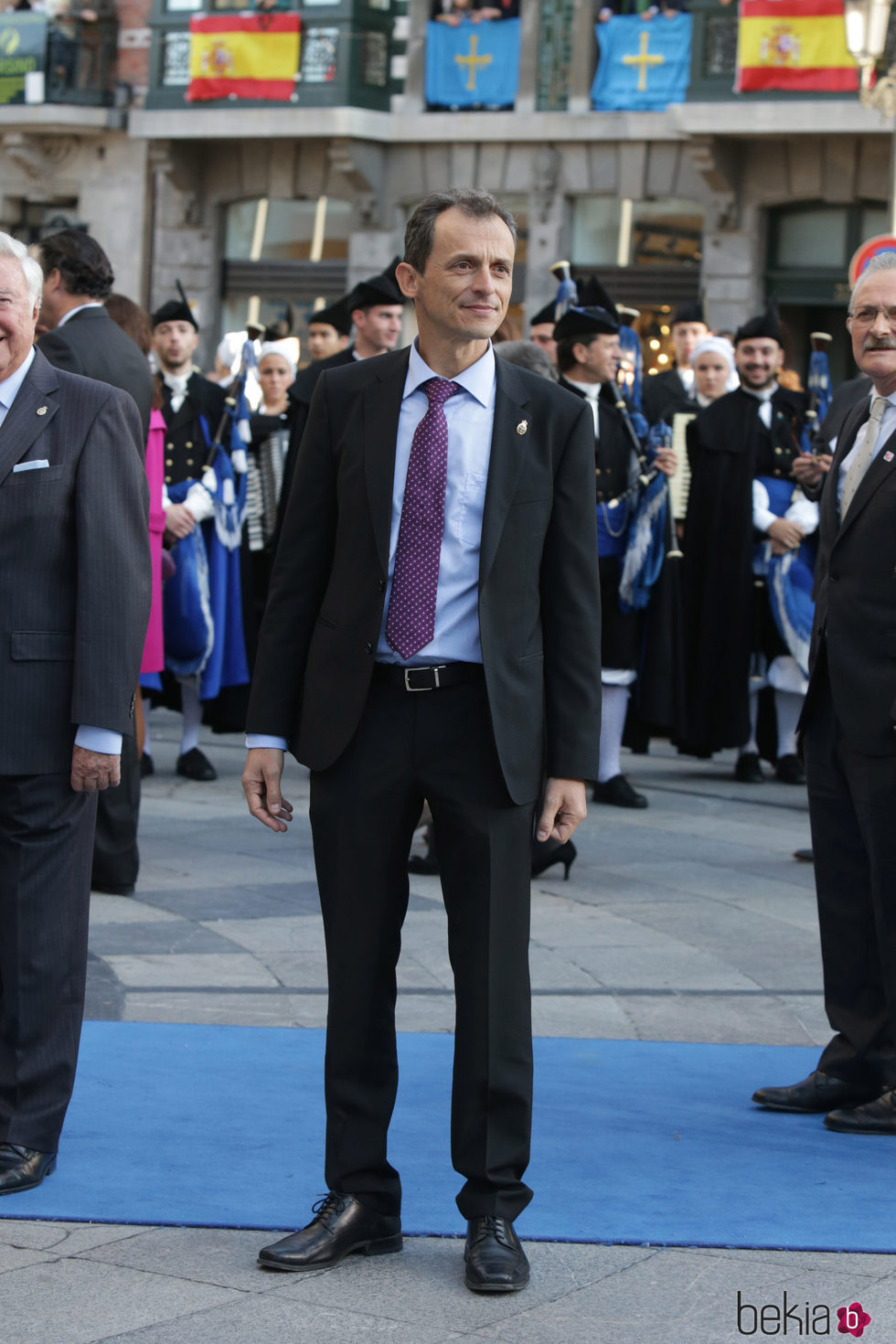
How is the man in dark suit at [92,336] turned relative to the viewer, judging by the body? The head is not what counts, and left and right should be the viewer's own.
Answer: facing away from the viewer and to the left of the viewer

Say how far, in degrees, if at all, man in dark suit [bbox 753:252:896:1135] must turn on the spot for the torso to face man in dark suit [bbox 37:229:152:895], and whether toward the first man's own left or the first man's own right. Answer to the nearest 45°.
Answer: approximately 90° to the first man's own right

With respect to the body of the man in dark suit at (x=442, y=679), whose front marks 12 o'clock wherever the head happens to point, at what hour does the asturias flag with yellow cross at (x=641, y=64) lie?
The asturias flag with yellow cross is roughly at 6 o'clock from the man in dark suit.

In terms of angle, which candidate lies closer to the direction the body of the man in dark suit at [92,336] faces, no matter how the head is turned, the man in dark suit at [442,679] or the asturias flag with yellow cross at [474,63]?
the asturias flag with yellow cross

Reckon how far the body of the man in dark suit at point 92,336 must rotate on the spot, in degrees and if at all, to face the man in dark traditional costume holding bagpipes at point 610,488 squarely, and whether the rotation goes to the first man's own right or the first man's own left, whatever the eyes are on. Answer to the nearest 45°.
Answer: approximately 90° to the first man's own right

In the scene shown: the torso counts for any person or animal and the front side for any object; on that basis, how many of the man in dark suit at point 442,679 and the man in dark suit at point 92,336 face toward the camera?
1

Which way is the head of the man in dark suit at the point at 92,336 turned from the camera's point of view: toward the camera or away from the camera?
away from the camera

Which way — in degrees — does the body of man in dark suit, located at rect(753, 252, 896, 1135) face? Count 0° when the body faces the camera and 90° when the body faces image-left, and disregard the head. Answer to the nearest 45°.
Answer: approximately 45°

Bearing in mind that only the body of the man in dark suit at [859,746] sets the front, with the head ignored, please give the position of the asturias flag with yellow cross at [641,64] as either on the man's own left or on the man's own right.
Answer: on the man's own right
